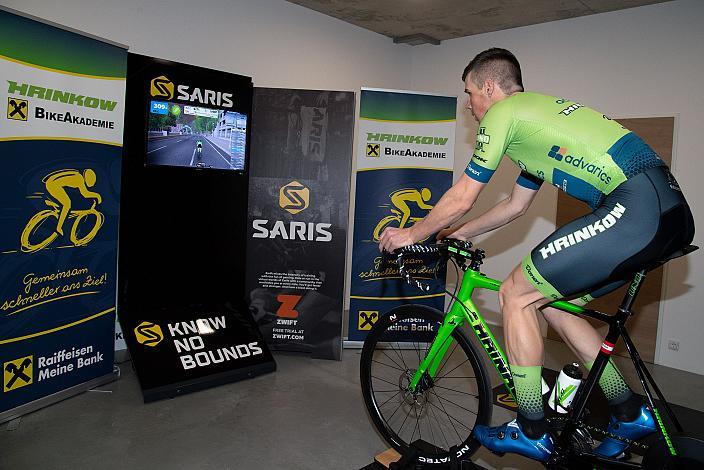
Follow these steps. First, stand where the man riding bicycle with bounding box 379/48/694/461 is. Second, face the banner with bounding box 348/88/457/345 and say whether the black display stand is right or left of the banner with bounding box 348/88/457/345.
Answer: left

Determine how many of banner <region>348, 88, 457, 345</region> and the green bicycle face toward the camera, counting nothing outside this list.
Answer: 1

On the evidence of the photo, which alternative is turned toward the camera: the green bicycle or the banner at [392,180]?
the banner

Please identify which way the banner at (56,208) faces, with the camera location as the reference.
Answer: facing the viewer and to the right of the viewer

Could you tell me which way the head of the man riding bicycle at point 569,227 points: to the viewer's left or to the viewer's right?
to the viewer's left

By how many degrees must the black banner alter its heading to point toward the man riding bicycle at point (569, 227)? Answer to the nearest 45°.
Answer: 0° — it already faces them

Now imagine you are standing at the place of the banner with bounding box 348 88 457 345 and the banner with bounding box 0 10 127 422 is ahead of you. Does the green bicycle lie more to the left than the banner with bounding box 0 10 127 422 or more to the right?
left

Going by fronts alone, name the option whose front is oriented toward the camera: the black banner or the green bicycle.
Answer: the black banner

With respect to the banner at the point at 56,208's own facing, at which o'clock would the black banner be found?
The black banner is roughly at 10 o'clock from the banner.

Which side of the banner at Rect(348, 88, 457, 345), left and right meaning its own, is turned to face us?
front

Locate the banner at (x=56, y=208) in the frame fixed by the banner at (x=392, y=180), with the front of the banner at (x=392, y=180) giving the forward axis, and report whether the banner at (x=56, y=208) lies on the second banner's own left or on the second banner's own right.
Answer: on the second banner's own right

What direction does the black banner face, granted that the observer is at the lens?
facing the viewer

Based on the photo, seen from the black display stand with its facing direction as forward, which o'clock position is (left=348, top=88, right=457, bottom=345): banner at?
The banner is roughly at 10 o'clock from the black display stand.

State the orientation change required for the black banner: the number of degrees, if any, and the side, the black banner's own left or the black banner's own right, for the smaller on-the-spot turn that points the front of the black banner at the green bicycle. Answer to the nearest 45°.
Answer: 0° — it already faces it

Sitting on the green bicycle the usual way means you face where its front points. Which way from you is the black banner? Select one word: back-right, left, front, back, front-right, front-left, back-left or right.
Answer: front

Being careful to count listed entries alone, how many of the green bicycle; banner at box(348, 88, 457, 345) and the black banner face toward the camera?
2

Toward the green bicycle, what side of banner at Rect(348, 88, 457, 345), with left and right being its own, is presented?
front
